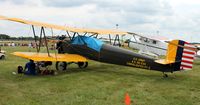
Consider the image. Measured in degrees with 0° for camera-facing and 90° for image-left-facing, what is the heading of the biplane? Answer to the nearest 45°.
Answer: approximately 135°

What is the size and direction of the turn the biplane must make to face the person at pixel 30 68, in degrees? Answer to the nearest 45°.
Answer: approximately 45° to its left
